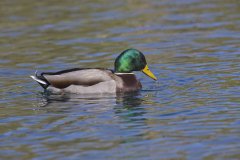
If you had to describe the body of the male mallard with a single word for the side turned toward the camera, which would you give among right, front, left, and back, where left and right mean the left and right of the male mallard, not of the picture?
right
